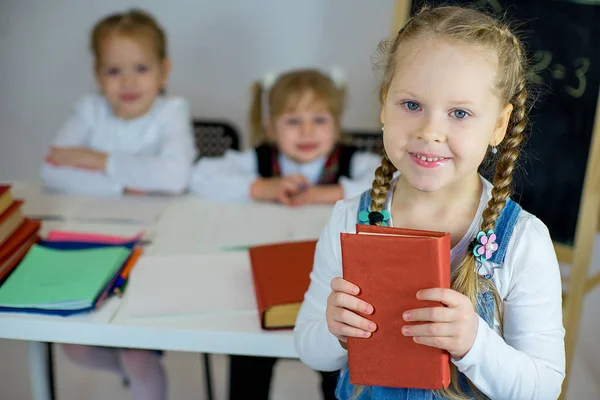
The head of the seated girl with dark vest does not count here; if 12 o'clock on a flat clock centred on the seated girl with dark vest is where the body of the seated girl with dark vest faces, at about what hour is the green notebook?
The green notebook is roughly at 1 o'clock from the seated girl with dark vest.

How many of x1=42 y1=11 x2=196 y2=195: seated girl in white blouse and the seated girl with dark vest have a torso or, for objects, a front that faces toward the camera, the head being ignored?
2

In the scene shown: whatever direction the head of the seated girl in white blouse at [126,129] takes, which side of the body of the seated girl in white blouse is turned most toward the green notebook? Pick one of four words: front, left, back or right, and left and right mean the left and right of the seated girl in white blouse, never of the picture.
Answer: front

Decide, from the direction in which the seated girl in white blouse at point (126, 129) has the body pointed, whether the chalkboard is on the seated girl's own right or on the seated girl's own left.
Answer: on the seated girl's own left

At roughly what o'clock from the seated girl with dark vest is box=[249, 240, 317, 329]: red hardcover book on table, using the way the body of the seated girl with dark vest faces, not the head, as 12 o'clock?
The red hardcover book on table is roughly at 12 o'clock from the seated girl with dark vest.

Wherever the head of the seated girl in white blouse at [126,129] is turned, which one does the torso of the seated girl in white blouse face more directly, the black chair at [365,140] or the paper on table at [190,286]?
the paper on table

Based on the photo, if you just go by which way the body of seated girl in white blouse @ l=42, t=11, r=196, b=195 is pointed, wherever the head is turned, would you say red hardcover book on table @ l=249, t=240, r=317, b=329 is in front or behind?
in front

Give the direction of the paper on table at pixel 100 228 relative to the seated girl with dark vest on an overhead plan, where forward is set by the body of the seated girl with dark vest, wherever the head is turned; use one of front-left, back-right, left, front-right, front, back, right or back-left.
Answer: front-right

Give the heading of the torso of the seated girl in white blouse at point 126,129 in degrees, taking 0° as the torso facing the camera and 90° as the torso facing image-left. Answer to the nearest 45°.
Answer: approximately 0°
